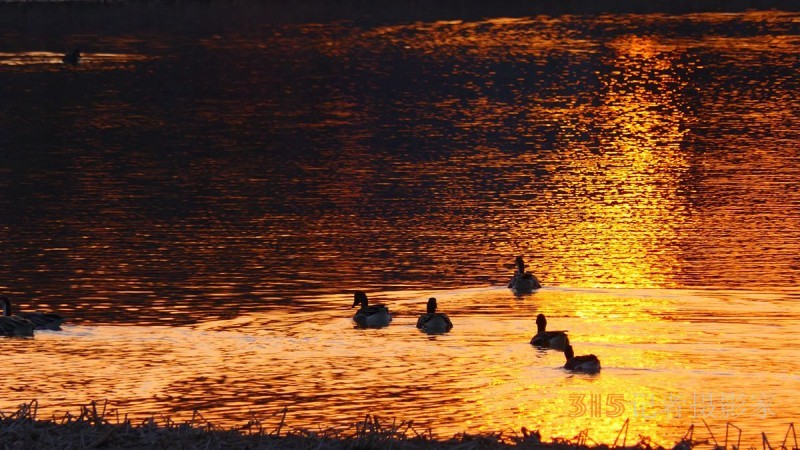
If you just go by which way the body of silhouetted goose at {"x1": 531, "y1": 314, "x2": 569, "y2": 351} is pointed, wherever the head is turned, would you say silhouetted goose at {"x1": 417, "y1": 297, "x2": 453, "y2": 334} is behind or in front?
in front

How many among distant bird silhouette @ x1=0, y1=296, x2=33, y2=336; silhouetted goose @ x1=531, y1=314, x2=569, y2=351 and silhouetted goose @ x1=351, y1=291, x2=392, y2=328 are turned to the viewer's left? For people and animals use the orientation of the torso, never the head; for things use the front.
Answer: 3

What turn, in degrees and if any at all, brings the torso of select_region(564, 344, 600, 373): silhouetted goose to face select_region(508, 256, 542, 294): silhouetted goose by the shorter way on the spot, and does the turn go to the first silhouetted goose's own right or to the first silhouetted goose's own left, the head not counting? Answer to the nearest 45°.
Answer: approximately 90° to the first silhouetted goose's own right

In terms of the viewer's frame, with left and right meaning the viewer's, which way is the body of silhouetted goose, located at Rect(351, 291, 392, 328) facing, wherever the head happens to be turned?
facing to the left of the viewer

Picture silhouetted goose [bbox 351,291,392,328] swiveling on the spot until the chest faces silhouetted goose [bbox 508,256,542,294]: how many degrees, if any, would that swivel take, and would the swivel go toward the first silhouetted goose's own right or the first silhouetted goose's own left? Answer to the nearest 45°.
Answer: approximately 135° to the first silhouetted goose's own right

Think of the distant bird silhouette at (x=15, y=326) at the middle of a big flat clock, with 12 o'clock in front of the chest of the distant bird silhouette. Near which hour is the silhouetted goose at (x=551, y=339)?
The silhouetted goose is roughly at 7 o'clock from the distant bird silhouette.

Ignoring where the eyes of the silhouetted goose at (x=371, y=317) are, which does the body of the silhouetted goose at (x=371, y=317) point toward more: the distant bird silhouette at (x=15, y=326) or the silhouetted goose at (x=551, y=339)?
the distant bird silhouette

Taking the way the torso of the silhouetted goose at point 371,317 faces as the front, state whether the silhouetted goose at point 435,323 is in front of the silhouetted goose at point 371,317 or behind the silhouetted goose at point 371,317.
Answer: behind

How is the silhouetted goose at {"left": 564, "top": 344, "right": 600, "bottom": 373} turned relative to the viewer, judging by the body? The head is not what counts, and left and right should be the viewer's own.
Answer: facing to the left of the viewer

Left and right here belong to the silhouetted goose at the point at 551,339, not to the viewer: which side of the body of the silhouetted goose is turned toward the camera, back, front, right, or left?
left

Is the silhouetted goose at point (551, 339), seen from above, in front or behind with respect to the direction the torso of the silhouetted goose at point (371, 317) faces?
behind

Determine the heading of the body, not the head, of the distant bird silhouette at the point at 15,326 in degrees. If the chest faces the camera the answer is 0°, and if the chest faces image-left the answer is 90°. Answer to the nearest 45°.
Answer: approximately 90°
